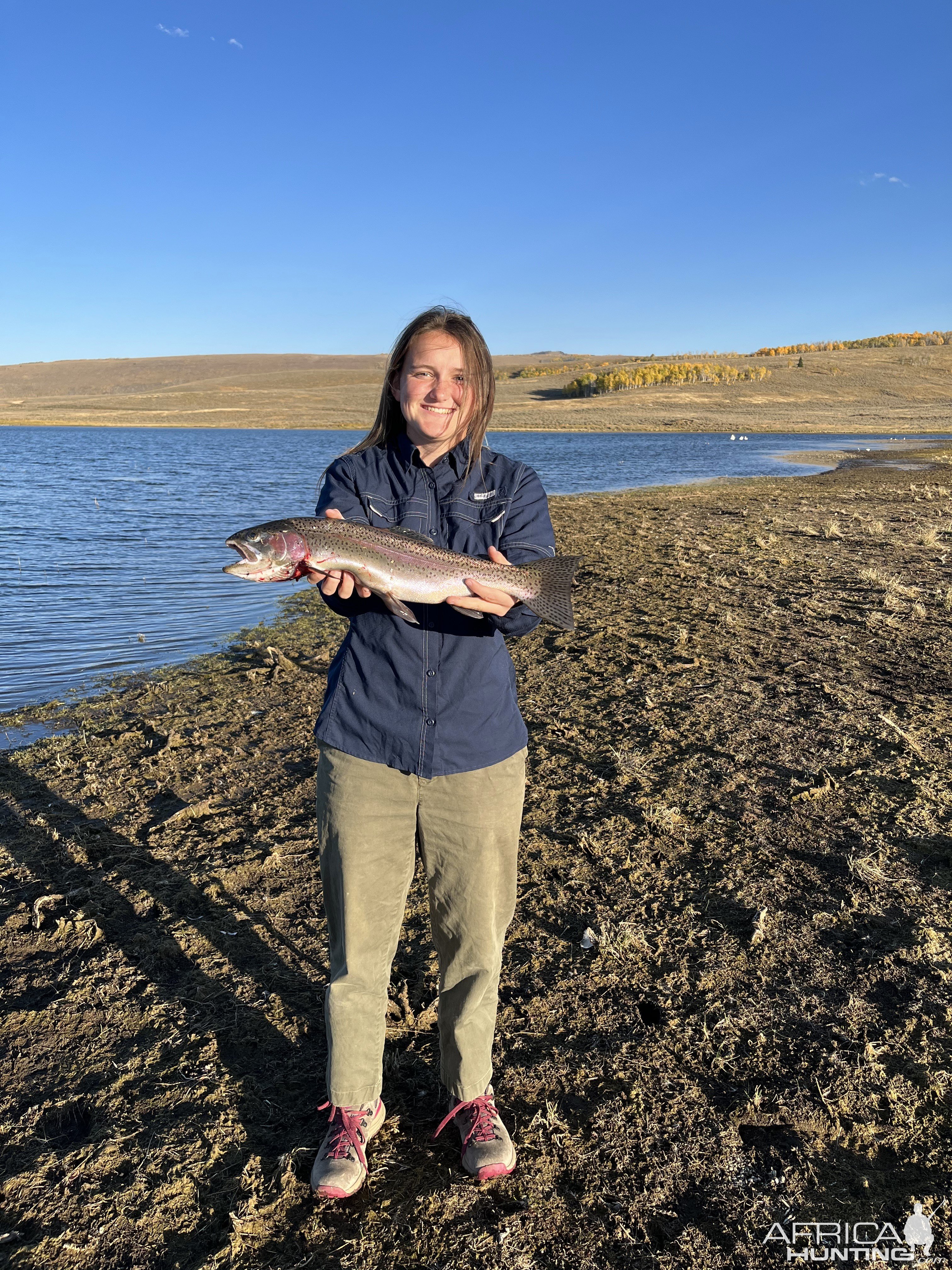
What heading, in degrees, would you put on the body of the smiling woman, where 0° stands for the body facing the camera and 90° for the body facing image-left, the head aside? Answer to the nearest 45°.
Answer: approximately 0°
